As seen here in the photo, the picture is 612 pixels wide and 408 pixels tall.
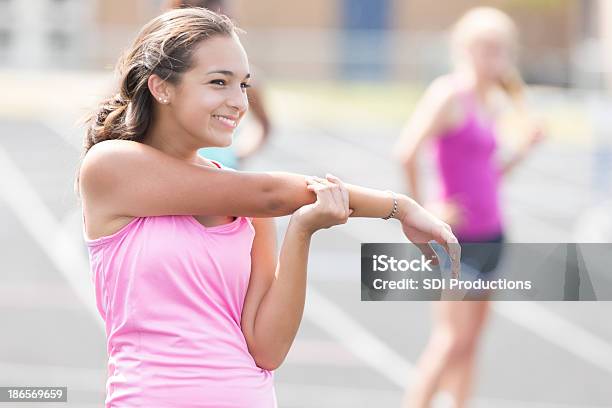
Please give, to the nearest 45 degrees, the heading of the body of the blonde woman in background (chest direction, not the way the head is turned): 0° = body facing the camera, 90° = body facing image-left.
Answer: approximately 315°

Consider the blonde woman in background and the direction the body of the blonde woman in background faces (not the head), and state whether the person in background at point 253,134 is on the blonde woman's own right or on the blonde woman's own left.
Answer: on the blonde woman's own right
